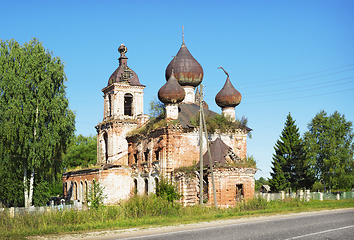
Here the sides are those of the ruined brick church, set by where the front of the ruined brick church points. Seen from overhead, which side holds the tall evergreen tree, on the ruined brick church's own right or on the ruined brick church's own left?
on the ruined brick church's own right

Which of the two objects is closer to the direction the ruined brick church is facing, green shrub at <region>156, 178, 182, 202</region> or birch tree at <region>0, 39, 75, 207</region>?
the birch tree

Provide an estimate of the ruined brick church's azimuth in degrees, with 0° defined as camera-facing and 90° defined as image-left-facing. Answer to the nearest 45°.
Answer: approximately 135°

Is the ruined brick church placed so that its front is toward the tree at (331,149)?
no

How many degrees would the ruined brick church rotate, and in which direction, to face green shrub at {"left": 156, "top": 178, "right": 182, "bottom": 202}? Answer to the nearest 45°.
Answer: approximately 135° to its left
